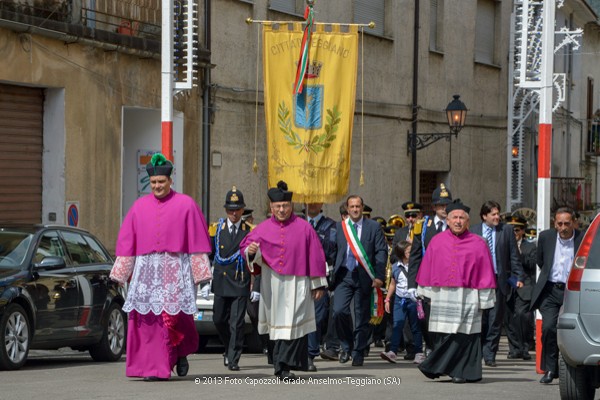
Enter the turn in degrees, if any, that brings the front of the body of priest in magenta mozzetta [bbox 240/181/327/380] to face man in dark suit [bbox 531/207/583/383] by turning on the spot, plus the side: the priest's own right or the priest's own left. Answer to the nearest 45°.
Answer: approximately 90° to the priest's own left

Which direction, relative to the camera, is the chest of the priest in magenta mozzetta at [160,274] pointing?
toward the camera

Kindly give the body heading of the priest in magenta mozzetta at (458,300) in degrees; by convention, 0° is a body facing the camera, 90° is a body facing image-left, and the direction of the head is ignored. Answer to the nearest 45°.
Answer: approximately 0°

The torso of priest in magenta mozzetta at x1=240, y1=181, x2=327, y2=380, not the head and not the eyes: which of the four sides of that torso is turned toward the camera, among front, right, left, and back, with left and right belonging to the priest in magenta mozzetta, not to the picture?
front

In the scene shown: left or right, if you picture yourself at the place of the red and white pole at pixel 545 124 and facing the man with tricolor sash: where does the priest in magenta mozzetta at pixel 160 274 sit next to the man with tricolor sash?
left

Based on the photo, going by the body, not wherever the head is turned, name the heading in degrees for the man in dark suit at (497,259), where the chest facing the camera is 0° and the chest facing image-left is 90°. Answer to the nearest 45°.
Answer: approximately 0°
